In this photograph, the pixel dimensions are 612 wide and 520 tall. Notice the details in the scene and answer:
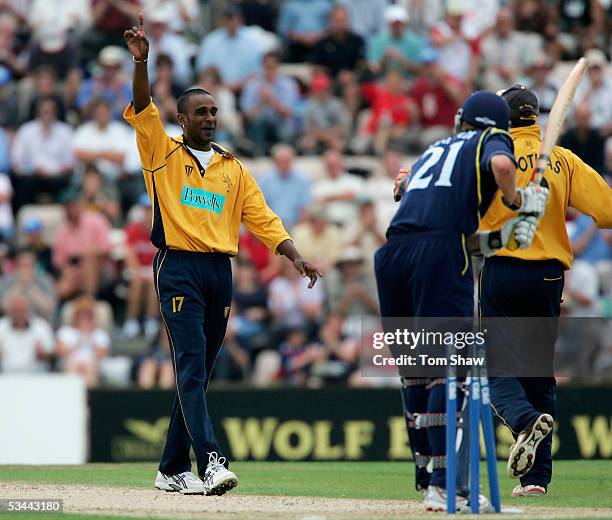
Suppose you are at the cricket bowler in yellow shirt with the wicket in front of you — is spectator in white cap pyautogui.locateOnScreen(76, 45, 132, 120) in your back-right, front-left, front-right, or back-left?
back-left

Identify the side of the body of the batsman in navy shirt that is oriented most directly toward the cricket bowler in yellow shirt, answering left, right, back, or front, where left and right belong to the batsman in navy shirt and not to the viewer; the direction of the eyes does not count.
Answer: left

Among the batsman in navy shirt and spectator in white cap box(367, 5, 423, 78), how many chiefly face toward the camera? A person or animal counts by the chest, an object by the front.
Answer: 1

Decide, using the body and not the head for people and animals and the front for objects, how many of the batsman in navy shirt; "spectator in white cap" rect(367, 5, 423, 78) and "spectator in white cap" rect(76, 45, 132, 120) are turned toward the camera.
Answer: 2

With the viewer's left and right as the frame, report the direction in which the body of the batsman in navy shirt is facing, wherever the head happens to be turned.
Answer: facing away from the viewer and to the right of the viewer

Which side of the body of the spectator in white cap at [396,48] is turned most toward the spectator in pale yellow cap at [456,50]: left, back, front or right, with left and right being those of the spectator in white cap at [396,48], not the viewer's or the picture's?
left

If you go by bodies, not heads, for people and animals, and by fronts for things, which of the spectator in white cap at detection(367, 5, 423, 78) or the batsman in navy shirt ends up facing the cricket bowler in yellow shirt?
the spectator in white cap

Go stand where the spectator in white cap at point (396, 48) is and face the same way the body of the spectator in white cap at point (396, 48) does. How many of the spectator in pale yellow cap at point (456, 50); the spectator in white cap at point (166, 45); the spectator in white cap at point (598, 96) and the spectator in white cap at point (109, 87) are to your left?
2

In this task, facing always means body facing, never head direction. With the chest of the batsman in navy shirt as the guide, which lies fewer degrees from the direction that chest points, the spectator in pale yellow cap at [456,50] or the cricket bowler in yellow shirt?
the spectator in pale yellow cap

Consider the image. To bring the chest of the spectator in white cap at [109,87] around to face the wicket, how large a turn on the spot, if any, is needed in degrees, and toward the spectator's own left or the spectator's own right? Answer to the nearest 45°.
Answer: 0° — they already face it
